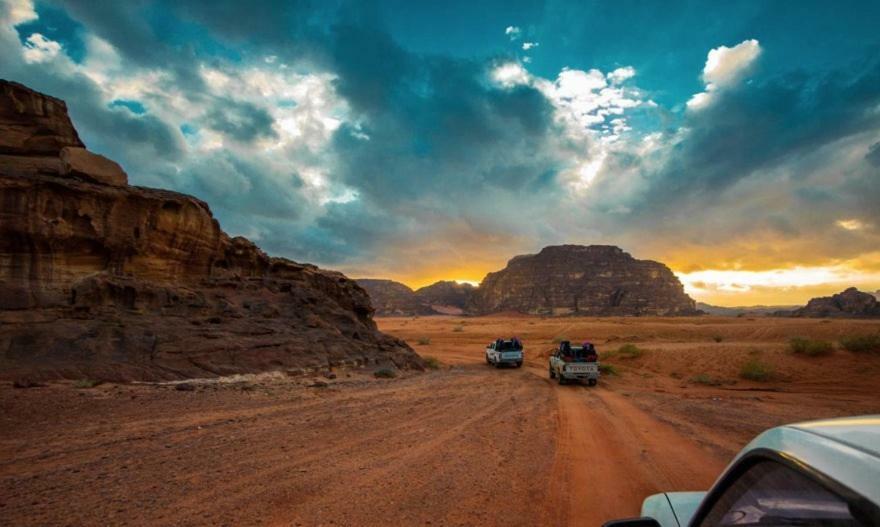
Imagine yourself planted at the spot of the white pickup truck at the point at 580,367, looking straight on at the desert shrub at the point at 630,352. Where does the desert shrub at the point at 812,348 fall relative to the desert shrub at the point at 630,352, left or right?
right

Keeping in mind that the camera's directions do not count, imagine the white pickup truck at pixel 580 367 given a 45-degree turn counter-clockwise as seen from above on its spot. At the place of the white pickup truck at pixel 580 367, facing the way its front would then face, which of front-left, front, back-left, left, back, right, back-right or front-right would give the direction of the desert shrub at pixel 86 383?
left

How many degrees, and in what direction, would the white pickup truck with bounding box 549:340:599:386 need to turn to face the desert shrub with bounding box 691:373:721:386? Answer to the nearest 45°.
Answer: approximately 90° to its right

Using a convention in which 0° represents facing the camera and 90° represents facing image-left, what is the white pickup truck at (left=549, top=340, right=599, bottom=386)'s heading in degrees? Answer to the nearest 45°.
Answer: approximately 180°

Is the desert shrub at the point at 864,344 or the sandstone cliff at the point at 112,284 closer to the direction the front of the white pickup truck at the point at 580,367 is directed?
the desert shrub

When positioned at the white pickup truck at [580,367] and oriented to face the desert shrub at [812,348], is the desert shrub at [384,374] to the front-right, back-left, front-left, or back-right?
back-left

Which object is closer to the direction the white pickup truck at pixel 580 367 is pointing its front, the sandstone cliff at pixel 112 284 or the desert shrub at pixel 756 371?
the desert shrub

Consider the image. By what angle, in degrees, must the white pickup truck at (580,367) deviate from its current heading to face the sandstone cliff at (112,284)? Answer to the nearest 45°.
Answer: approximately 135° to its left

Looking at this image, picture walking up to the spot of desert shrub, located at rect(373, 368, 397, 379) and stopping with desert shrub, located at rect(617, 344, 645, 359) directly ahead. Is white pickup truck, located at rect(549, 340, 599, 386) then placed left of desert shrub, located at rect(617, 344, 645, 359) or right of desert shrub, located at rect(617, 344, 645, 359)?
right

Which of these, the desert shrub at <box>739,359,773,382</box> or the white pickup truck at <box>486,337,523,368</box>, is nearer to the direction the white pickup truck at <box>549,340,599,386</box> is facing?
the white pickup truck

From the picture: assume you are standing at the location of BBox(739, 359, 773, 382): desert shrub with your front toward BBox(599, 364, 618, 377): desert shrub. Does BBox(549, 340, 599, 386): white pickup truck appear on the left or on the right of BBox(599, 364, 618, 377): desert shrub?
left

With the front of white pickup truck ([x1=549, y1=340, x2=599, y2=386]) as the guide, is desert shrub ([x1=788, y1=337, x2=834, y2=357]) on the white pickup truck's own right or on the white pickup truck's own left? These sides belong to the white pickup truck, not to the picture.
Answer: on the white pickup truck's own right

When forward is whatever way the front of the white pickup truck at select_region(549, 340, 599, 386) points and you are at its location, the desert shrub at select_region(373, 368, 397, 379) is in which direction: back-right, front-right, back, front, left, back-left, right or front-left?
left
